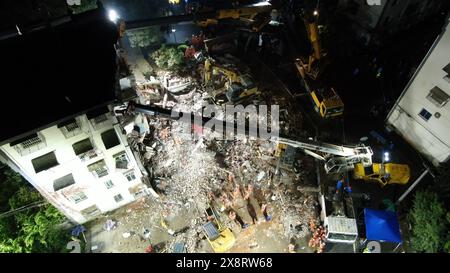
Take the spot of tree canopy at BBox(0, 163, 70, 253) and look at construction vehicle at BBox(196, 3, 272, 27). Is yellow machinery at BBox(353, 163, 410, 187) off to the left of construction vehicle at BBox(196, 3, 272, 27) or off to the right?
right

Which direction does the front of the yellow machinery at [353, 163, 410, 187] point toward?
to the viewer's left

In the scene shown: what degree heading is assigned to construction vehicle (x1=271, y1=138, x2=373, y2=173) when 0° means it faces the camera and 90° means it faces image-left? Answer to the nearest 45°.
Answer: approximately 90°

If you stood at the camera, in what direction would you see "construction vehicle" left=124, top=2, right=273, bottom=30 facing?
facing to the left of the viewer

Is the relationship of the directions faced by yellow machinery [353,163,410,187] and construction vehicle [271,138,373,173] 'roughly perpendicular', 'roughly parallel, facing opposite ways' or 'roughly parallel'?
roughly parallel

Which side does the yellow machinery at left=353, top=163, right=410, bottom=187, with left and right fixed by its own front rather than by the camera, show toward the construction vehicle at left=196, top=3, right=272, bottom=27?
right

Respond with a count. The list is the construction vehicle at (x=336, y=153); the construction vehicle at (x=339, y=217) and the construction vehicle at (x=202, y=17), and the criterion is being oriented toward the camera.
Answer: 1

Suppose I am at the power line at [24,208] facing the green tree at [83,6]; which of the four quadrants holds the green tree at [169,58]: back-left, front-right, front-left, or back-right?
front-right

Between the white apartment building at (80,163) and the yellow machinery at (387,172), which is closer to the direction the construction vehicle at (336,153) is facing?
the white apartment building
